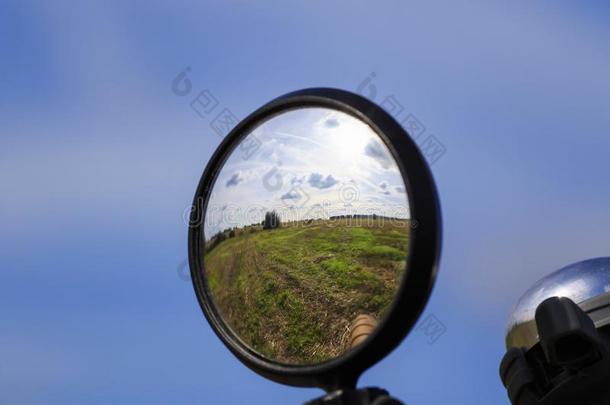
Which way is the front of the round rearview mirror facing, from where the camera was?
facing the viewer and to the left of the viewer
